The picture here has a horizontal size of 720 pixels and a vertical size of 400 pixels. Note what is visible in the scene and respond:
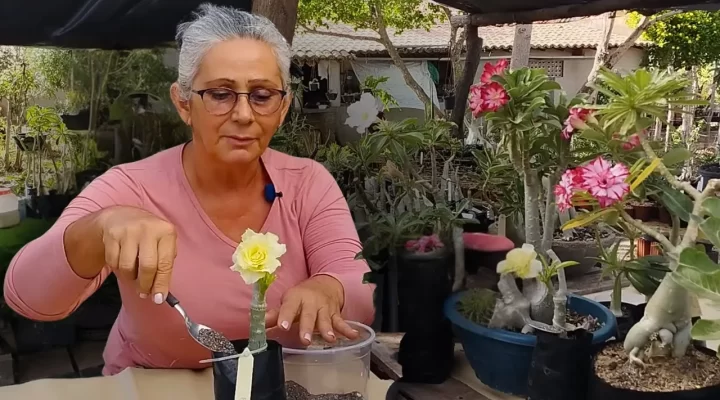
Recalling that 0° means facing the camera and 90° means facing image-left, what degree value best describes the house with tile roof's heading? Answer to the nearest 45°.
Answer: approximately 0°

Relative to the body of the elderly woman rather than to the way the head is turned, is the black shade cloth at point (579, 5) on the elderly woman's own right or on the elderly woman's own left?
on the elderly woman's own left

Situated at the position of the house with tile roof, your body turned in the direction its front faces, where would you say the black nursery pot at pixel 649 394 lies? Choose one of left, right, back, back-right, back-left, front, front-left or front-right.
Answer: front

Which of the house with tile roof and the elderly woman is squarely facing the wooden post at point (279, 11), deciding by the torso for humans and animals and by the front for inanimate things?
the house with tile roof

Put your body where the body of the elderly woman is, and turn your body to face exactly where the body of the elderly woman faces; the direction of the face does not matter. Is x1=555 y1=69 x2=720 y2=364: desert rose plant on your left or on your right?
on your left

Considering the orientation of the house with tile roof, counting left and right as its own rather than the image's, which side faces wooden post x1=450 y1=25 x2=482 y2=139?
front

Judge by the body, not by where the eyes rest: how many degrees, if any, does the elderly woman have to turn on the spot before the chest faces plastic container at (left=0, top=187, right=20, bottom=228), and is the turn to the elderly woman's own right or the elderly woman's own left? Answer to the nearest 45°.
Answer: approximately 135° to the elderly woman's own right

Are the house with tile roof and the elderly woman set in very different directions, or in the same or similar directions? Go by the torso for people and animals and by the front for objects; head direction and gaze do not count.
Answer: same or similar directions

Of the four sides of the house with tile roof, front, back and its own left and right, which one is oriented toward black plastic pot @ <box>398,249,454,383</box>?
front

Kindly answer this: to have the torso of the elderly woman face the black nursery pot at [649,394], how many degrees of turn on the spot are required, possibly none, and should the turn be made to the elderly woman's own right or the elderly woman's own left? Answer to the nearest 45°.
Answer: approximately 45° to the elderly woman's own left

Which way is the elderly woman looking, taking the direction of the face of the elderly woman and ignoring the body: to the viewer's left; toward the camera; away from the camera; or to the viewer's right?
toward the camera

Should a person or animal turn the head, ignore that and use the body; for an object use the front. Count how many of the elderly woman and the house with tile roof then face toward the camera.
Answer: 2

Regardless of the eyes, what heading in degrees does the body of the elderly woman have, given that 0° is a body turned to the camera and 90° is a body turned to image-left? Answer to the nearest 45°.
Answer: approximately 0°

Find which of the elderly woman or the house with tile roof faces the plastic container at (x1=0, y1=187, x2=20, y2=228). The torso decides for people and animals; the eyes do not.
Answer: the house with tile roof

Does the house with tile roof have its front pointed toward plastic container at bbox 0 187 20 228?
yes

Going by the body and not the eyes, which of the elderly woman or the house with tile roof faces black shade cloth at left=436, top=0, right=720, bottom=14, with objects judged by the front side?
the house with tile roof
